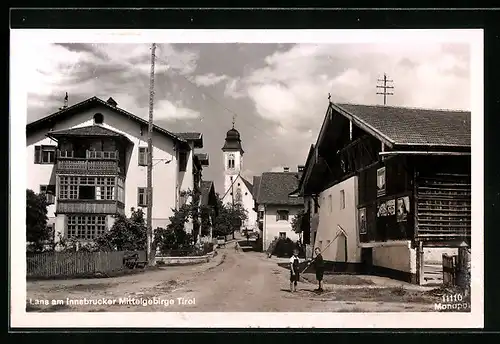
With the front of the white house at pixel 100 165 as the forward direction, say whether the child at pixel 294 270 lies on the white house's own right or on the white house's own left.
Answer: on the white house's own left

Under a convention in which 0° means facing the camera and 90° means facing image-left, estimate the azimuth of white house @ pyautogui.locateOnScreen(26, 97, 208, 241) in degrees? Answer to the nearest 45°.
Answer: approximately 0°

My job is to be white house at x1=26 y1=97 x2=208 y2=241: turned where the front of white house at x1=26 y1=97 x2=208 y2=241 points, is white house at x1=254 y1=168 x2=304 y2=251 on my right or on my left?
on my left

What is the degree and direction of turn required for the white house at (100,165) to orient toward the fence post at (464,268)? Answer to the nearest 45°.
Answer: approximately 90° to its left

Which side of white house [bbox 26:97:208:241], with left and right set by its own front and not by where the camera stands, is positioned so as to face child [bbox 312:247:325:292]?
left
